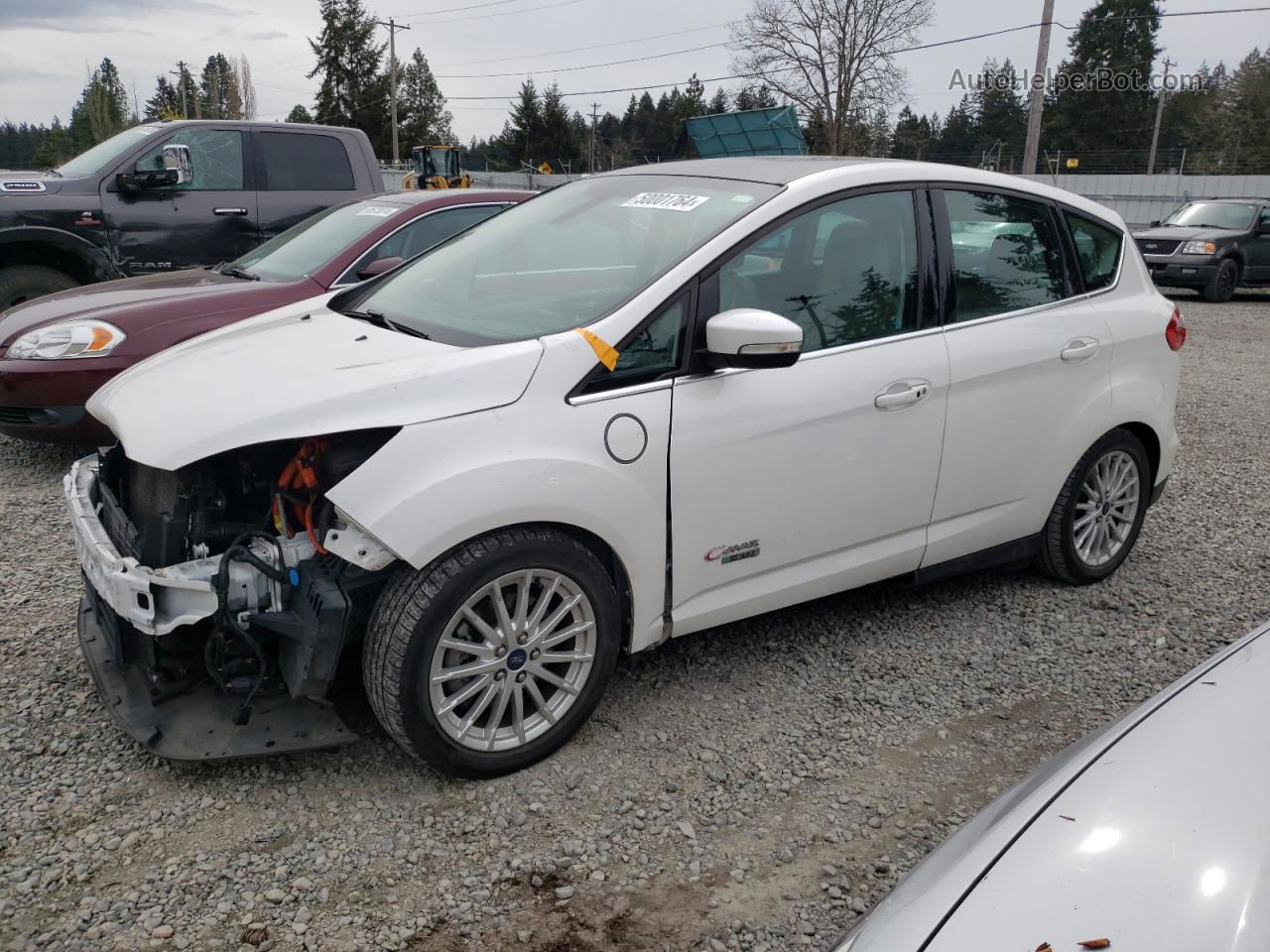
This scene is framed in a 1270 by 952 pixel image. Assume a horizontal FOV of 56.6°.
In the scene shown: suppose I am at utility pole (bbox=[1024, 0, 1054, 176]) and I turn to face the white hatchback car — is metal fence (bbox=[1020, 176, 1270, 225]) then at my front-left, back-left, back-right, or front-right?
back-left

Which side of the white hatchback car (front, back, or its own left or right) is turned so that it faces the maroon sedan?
right

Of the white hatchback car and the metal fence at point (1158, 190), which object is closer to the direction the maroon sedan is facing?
the white hatchback car

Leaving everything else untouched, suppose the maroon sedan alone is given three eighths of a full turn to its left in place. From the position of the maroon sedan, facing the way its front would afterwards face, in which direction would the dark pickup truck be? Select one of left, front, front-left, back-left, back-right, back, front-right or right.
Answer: left

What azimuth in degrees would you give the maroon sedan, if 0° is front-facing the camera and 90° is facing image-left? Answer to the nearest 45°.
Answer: approximately 45°

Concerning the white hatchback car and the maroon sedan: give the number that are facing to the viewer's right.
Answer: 0

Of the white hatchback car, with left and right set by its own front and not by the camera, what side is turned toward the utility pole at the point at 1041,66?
back

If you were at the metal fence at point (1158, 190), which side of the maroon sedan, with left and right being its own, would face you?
back

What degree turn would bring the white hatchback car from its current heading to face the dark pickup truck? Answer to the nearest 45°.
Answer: approximately 90° to its right

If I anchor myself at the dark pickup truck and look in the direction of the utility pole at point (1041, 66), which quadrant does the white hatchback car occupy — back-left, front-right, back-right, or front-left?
back-right

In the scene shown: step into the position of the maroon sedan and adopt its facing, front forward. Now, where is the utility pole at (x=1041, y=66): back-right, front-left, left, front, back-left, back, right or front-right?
back
